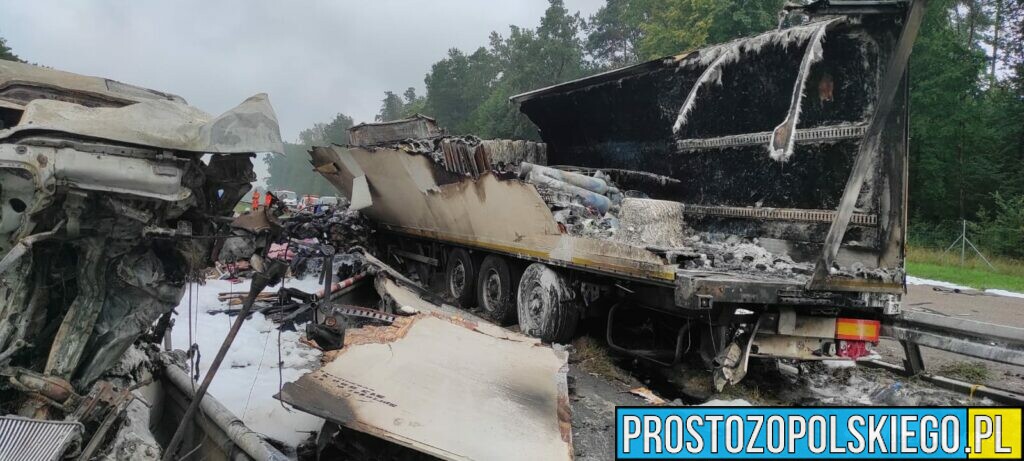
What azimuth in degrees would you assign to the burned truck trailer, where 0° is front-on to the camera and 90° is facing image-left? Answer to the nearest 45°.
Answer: approximately 135°

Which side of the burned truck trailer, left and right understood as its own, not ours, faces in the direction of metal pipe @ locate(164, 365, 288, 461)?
left

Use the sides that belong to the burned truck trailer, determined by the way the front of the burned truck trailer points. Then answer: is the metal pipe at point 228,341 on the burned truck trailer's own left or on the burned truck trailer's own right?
on the burned truck trailer's own left

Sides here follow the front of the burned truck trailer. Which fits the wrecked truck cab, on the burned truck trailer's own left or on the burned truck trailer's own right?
on the burned truck trailer's own left

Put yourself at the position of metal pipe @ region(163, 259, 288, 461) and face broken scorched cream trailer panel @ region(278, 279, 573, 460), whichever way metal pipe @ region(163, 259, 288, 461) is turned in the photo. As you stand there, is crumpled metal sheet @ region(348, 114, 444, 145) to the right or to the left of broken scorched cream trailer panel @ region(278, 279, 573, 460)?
left
